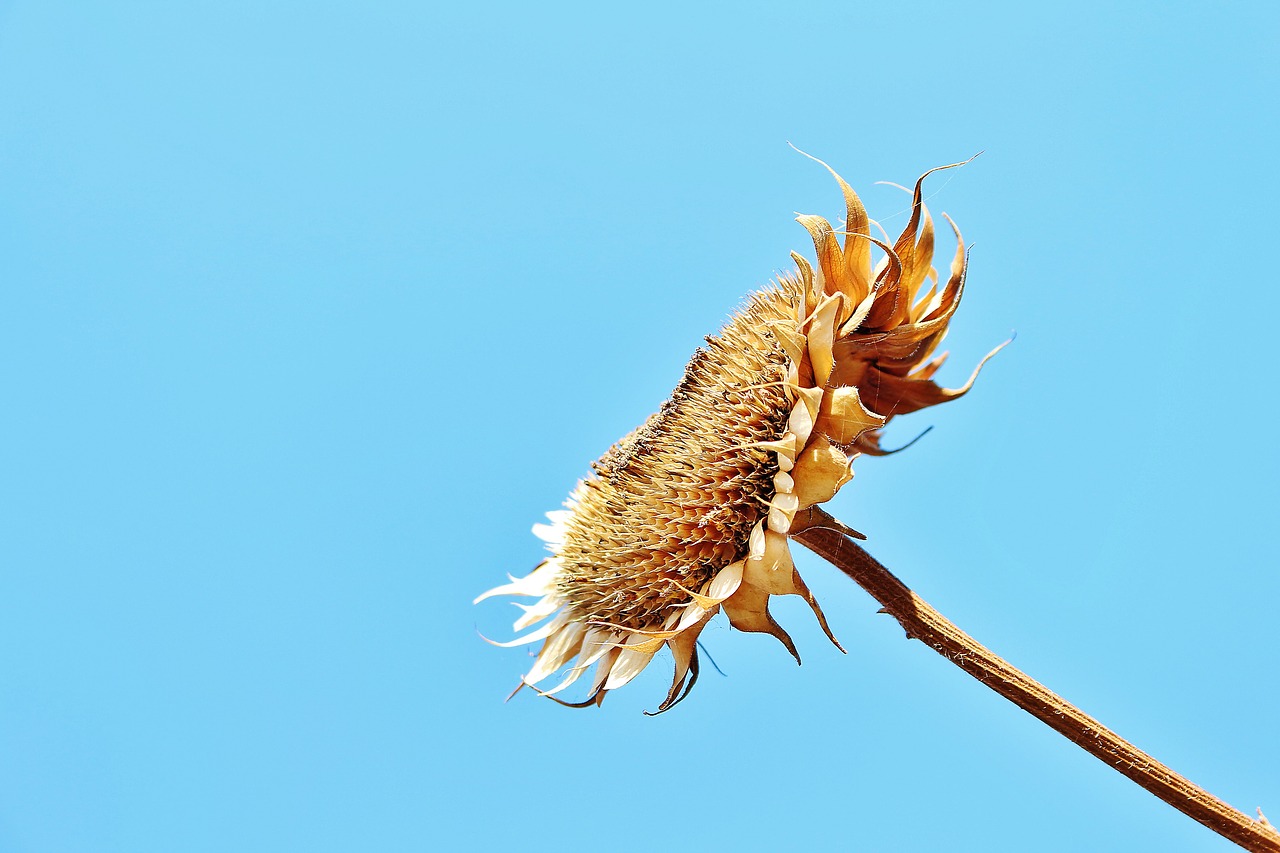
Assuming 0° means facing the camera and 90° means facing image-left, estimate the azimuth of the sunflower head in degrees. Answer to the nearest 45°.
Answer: approximately 90°
